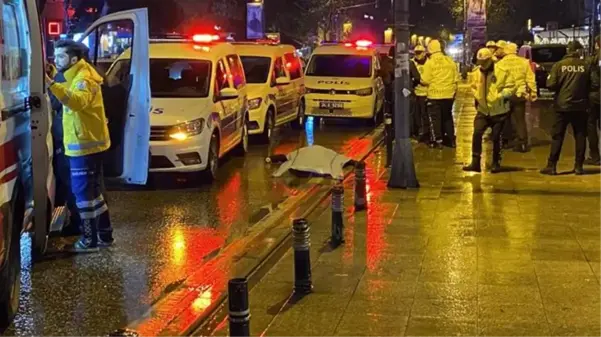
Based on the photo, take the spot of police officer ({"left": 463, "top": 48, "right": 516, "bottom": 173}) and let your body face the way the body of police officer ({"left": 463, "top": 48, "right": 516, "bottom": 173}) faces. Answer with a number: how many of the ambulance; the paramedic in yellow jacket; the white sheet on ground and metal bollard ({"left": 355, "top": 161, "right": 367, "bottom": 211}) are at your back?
0

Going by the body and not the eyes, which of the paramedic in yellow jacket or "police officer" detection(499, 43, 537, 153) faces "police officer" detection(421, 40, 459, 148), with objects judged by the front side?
"police officer" detection(499, 43, 537, 153)

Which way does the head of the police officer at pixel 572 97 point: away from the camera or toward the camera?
away from the camera

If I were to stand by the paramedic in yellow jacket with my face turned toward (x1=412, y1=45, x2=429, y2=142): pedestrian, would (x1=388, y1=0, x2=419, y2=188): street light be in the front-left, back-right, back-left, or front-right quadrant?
front-right

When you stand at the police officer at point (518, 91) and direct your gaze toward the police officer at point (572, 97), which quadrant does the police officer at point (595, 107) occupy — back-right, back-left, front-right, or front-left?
front-left

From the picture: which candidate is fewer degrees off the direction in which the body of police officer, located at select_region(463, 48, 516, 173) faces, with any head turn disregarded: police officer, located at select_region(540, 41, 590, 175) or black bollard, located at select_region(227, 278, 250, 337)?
the black bollard

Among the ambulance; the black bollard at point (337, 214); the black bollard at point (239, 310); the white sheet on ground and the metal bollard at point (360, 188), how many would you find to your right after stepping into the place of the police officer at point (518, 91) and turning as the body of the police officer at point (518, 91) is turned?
0

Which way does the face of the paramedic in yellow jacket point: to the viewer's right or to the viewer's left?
to the viewer's left

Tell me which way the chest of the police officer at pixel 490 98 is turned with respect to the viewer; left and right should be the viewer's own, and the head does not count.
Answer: facing the viewer and to the left of the viewer
